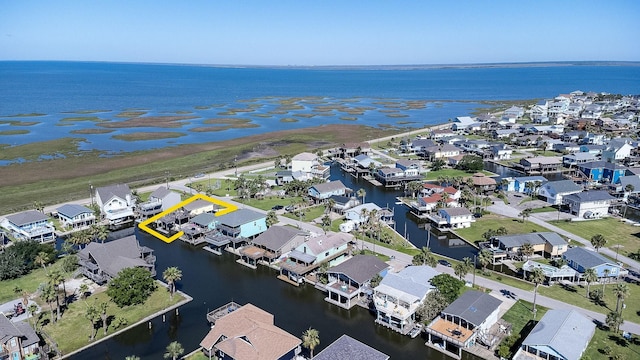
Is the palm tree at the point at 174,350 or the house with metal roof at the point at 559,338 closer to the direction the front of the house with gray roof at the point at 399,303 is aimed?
the house with metal roof

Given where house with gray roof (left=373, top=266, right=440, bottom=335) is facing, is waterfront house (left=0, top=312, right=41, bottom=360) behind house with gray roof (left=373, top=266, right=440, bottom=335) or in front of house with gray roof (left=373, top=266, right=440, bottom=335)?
in front

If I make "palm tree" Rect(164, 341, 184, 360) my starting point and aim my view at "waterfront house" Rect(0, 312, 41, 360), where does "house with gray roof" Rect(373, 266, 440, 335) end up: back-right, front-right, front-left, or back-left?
back-right

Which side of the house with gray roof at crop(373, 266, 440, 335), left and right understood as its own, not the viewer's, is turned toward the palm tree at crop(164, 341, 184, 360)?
front

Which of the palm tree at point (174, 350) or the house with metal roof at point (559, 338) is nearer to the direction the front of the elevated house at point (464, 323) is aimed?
the palm tree

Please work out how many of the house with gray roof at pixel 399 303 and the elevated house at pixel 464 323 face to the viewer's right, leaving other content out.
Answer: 0
